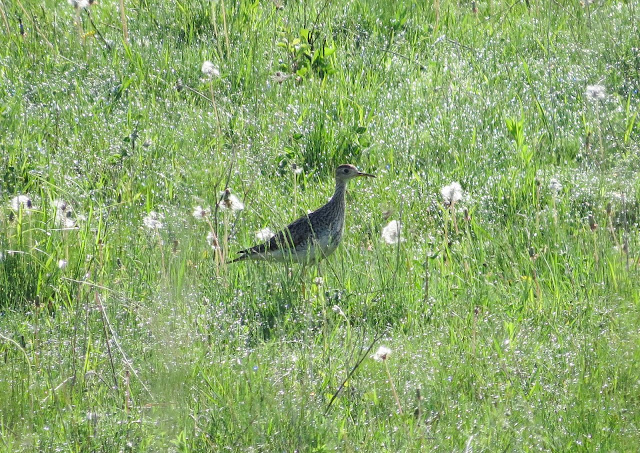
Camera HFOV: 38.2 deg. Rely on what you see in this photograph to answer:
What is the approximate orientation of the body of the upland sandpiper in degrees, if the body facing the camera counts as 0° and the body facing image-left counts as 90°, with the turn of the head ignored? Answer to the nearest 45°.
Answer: approximately 270°

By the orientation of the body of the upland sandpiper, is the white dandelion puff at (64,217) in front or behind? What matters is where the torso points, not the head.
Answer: behind

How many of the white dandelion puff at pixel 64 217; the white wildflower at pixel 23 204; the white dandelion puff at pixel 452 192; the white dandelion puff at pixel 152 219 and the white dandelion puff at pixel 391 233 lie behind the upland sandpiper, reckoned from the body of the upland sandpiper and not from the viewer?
3

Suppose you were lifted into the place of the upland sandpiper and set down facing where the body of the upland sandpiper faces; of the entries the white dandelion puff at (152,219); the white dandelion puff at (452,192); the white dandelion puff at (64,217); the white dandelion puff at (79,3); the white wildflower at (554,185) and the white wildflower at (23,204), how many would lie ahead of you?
2

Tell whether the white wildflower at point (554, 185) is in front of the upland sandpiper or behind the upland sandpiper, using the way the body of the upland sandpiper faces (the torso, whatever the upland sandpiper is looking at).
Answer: in front

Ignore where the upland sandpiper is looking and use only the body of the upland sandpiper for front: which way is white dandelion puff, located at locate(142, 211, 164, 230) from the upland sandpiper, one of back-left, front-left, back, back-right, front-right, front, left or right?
back

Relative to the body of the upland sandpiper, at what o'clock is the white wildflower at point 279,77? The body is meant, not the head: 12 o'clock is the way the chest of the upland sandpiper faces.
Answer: The white wildflower is roughly at 9 o'clock from the upland sandpiper.

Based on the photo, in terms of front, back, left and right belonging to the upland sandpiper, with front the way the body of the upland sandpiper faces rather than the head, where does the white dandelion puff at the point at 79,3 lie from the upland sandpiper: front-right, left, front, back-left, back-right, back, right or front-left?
back-left

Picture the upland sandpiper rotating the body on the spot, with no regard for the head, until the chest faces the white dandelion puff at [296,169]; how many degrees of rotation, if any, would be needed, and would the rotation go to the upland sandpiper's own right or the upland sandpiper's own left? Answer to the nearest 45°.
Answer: approximately 90° to the upland sandpiper's own left
